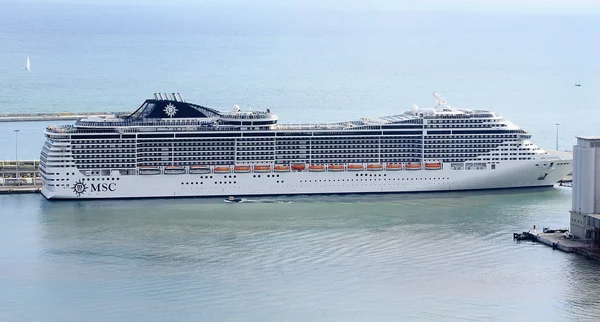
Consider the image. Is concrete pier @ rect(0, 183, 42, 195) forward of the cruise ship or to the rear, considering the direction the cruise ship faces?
to the rear

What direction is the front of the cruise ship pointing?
to the viewer's right
